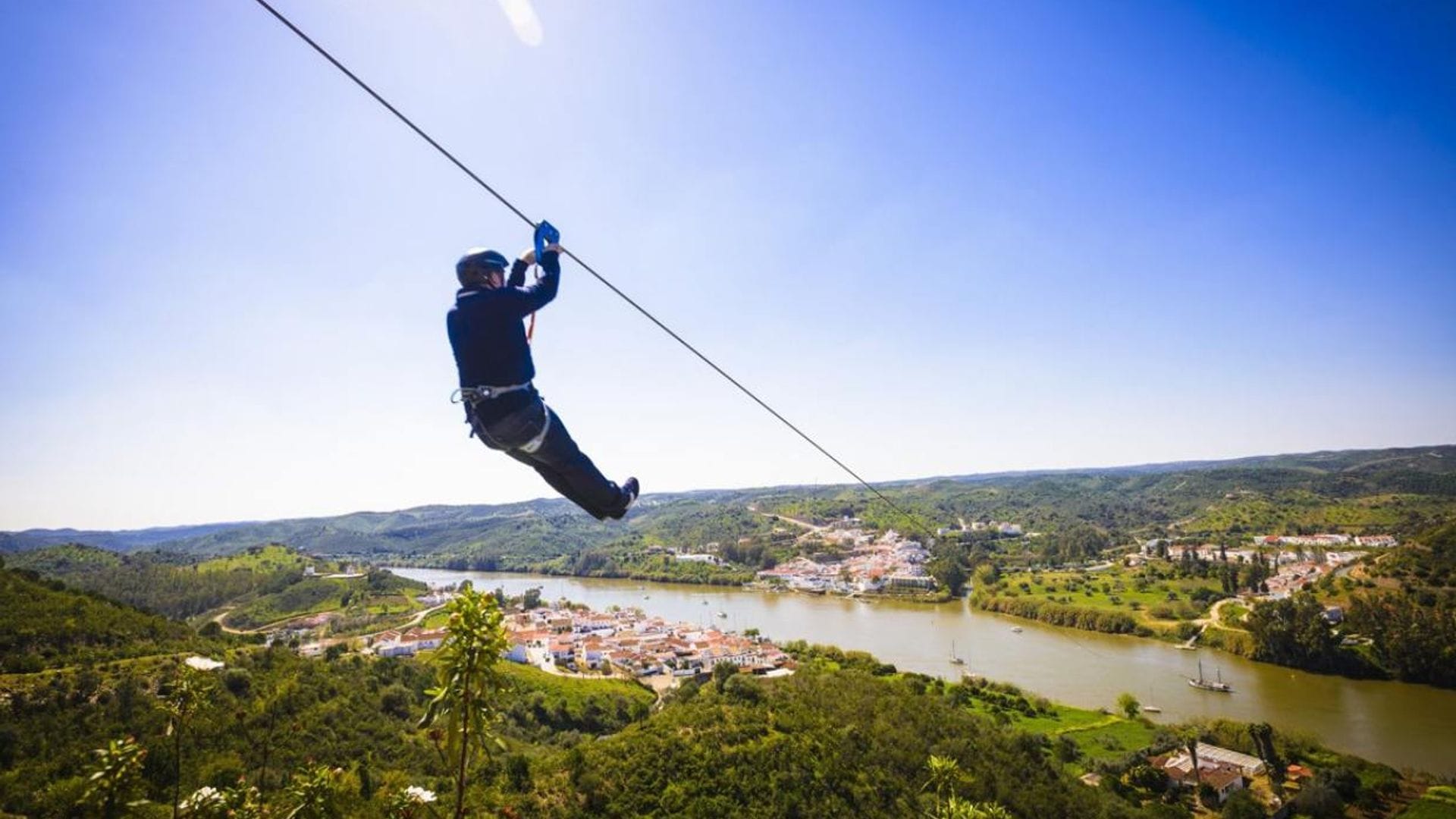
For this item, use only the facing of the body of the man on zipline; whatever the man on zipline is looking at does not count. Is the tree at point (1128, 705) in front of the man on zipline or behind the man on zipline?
in front

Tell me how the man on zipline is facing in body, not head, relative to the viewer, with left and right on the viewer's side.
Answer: facing away from the viewer and to the right of the viewer

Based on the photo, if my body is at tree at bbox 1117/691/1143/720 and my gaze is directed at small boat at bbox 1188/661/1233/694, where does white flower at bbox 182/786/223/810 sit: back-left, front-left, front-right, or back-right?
back-right

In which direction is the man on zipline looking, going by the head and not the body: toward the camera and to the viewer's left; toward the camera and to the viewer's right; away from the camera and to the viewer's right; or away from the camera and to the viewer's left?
away from the camera and to the viewer's right

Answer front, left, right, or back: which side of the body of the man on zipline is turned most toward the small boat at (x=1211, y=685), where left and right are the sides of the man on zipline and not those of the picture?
front
